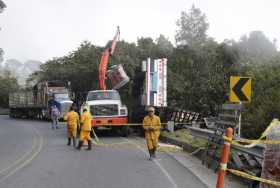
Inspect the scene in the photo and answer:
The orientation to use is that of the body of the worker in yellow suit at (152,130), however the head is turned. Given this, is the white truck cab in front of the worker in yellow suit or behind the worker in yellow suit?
behind

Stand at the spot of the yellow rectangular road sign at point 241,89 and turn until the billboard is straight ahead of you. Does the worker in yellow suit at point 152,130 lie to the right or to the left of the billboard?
left

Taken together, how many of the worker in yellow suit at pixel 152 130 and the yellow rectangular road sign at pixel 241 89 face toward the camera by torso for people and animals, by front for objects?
2

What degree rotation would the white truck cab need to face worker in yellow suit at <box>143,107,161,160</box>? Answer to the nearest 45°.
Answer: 0° — it already faces them

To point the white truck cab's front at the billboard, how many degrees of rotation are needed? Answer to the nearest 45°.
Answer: approximately 90° to its left

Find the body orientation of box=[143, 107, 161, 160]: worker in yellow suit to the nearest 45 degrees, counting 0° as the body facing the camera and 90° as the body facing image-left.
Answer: approximately 0°

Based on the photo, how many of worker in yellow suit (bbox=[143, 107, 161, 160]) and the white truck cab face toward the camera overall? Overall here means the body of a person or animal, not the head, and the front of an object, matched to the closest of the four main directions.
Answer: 2

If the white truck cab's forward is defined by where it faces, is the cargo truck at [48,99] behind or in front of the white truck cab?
behind
